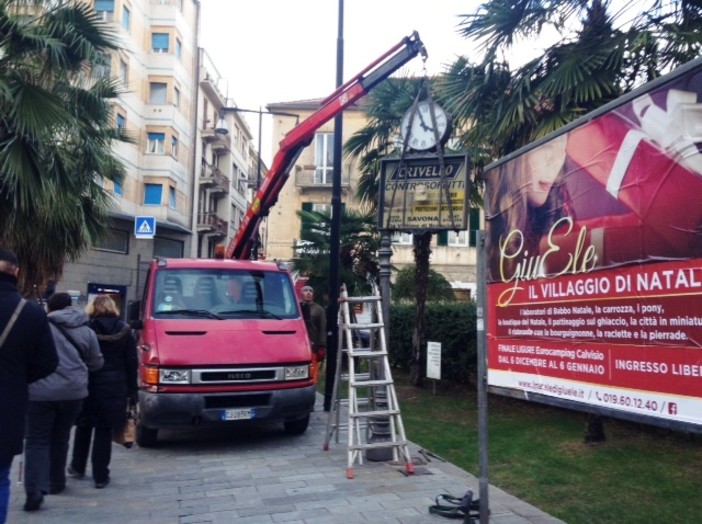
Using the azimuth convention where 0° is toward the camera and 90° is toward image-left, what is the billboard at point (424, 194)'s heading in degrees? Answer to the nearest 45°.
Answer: approximately 0°

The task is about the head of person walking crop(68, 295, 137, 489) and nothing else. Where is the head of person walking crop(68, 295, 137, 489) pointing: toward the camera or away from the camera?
away from the camera

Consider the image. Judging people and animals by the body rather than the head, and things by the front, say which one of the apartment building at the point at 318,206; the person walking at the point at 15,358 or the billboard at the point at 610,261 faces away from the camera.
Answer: the person walking

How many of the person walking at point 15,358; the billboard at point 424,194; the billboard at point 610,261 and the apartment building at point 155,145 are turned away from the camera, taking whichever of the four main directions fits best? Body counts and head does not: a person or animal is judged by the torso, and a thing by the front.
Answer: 1

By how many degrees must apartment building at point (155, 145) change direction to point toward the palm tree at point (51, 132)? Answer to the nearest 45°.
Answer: approximately 45° to its right

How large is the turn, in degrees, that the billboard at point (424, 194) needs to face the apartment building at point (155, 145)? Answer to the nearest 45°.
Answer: approximately 135° to its right

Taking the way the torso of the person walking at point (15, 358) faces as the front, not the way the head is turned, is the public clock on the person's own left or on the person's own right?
on the person's own right

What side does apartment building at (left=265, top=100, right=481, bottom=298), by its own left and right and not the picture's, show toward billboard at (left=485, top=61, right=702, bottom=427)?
front

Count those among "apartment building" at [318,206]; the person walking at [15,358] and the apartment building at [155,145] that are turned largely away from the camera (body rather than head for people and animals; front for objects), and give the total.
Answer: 1

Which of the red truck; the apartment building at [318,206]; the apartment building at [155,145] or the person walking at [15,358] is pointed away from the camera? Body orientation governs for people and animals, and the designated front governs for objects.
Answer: the person walking

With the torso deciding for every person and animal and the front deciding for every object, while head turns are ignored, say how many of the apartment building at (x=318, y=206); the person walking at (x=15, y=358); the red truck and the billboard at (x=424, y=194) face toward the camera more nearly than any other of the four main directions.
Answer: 3

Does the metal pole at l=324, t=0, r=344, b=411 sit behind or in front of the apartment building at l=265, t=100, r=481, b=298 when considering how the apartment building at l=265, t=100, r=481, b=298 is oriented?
in front

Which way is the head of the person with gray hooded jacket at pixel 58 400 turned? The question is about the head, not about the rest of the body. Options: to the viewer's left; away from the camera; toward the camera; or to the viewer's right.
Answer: away from the camera

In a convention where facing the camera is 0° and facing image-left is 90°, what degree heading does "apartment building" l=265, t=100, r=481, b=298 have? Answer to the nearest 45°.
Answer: approximately 0°

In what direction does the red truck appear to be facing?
toward the camera
